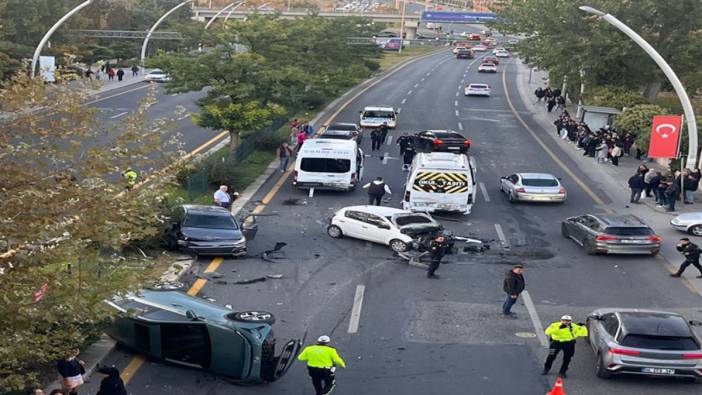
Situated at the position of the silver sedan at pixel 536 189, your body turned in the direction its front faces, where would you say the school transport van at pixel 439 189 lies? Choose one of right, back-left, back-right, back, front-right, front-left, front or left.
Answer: left

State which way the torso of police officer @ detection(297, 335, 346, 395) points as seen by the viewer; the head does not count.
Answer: away from the camera

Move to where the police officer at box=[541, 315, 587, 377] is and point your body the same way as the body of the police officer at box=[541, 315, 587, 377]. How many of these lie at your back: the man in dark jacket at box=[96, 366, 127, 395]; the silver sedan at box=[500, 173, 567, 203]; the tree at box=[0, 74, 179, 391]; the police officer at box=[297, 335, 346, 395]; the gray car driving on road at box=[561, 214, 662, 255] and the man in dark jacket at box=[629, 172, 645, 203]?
3

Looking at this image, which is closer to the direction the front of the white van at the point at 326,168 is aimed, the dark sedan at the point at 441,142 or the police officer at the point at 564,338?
the dark sedan

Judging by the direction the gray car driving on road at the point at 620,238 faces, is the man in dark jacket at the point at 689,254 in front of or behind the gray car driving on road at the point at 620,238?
behind

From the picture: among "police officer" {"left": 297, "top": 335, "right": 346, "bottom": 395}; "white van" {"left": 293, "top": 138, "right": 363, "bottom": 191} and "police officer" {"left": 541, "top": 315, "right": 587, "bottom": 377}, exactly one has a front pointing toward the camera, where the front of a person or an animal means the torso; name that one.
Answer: "police officer" {"left": 541, "top": 315, "right": 587, "bottom": 377}

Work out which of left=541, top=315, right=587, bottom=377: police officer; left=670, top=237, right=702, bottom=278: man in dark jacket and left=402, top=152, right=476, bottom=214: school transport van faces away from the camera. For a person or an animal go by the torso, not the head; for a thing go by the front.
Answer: the school transport van

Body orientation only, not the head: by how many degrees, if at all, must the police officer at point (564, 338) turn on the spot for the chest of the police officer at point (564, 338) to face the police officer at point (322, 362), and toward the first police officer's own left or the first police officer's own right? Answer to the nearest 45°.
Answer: approximately 45° to the first police officer's own right

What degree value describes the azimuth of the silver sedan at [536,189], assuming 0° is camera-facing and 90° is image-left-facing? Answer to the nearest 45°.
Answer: approximately 135°

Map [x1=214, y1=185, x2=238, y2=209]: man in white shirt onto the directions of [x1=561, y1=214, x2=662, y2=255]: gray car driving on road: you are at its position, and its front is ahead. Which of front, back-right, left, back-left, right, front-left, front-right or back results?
front-left

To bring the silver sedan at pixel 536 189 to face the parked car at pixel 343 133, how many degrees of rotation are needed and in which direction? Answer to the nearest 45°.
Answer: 0° — it already faces it

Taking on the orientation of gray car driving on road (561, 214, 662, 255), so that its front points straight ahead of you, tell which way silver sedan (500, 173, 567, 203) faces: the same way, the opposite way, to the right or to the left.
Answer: the same way

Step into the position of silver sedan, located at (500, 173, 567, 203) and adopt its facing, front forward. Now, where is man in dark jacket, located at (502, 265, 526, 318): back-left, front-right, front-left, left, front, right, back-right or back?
back-left

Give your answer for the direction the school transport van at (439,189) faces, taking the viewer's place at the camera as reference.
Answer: facing away from the viewer

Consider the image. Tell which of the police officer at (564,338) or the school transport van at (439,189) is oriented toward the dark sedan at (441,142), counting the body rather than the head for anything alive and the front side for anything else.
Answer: the school transport van

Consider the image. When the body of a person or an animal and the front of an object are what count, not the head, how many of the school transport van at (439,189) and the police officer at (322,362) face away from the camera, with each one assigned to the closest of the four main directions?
2

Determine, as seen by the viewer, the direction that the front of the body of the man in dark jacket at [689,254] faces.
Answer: to the viewer's left
